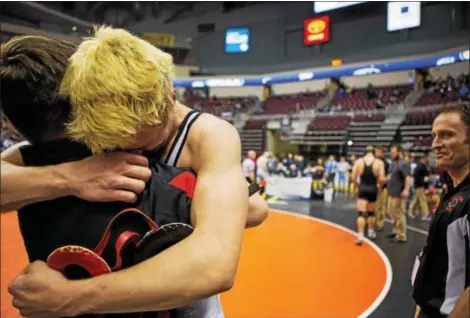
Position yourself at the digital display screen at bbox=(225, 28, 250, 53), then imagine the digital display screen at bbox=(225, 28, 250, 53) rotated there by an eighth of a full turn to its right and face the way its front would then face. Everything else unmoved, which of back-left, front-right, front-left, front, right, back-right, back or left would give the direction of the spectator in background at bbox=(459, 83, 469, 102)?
left

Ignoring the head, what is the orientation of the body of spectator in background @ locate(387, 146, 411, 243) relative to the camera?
to the viewer's left

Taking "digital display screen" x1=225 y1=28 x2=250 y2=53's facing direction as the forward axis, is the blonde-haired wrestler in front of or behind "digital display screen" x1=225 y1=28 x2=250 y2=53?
in front

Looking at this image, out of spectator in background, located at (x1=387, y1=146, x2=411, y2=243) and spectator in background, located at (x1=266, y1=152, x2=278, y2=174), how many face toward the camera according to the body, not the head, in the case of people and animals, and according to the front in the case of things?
1

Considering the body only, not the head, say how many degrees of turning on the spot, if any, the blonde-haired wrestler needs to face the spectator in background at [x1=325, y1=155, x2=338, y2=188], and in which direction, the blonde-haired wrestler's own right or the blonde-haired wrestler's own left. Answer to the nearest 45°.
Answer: approximately 180°

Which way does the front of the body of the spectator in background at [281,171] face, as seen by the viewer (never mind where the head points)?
toward the camera

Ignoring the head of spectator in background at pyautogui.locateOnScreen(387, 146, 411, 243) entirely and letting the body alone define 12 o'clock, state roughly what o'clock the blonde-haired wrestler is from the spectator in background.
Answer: The blonde-haired wrestler is roughly at 9 o'clock from the spectator in background.

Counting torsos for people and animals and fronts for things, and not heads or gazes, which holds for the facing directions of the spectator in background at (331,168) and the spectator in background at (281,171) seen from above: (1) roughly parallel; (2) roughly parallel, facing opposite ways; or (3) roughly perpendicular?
roughly parallel

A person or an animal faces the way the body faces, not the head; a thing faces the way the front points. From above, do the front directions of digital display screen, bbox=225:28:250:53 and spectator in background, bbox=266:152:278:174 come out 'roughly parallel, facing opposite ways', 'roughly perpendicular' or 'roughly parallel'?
roughly parallel

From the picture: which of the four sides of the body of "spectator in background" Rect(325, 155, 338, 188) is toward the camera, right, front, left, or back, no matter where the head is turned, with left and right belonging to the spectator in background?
front
